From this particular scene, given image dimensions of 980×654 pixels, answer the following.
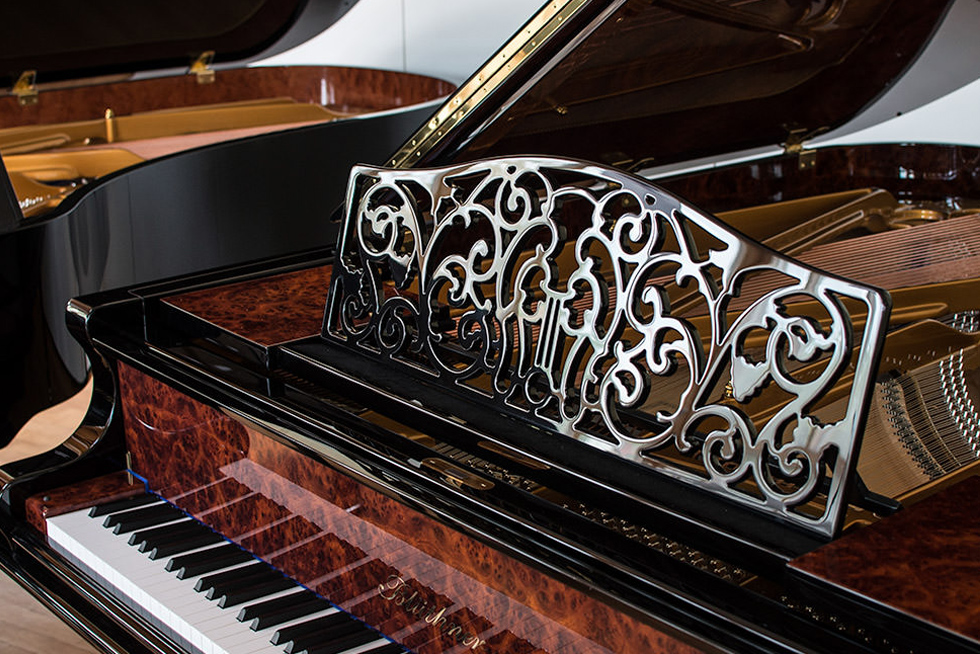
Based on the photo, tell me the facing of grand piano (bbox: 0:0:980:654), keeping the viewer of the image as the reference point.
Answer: facing the viewer and to the left of the viewer

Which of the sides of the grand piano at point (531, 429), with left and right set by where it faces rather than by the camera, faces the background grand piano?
right

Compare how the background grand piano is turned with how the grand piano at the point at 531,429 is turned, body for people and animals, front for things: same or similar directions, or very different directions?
same or similar directions

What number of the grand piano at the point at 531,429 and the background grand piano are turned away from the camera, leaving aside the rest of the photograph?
0

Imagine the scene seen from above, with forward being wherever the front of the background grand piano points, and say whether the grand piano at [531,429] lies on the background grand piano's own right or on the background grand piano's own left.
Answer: on the background grand piano's own left

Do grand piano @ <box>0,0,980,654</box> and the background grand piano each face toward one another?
no
